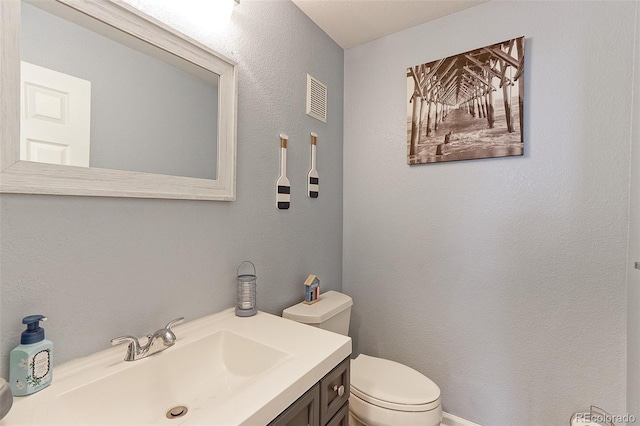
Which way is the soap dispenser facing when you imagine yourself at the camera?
facing the viewer and to the right of the viewer

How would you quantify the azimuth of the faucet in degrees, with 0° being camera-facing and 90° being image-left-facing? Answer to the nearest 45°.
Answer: approximately 315°

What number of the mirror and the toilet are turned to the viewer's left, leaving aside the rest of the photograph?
0

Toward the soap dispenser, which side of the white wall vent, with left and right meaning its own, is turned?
right

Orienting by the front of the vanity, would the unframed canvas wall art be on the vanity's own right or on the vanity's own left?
on the vanity's own left

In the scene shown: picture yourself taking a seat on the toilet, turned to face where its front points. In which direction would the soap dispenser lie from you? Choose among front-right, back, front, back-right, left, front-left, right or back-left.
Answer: right

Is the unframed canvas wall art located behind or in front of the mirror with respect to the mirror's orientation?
in front

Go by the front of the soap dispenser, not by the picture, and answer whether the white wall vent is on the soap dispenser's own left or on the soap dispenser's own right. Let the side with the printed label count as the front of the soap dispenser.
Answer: on the soap dispenser's own left
